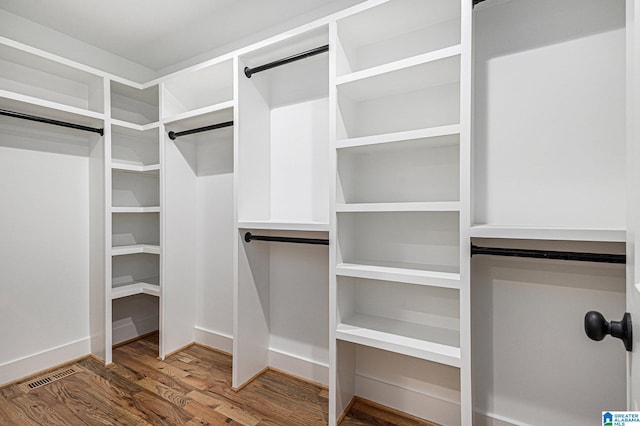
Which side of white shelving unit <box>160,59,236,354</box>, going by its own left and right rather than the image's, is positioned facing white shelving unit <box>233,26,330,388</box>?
left

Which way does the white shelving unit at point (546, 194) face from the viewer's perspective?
toward the camera

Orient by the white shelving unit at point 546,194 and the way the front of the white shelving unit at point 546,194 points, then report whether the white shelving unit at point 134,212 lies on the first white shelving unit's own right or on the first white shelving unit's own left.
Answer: on the first white shelving unit's own right

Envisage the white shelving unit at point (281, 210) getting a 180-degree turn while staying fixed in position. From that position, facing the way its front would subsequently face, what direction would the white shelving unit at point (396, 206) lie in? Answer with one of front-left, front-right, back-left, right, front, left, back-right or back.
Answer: right

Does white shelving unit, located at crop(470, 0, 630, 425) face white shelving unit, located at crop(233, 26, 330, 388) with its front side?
no

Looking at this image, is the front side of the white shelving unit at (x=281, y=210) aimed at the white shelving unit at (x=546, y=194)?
no

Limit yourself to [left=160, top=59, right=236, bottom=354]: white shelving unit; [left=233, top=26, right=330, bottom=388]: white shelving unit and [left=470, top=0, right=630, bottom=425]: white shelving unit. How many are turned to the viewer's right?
0

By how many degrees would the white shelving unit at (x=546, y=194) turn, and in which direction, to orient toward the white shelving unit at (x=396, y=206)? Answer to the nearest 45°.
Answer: approximately 90° to its right

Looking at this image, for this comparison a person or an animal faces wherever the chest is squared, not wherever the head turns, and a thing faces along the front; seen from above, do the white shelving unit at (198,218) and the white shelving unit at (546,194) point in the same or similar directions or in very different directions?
same or similar directions

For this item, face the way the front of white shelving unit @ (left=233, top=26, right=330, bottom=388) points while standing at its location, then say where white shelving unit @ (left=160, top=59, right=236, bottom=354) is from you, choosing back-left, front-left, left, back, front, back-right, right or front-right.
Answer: right

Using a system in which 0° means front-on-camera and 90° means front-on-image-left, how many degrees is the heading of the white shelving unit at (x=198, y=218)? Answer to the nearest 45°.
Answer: approximately 45°

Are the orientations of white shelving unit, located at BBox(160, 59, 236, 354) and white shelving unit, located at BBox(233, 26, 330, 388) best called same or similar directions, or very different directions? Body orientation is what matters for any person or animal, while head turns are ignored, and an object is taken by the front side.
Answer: same or similar directions

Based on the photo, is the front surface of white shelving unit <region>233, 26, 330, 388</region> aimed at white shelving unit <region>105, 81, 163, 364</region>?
no

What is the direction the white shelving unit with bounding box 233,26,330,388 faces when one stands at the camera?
facing the viewer and to the left of the viewer

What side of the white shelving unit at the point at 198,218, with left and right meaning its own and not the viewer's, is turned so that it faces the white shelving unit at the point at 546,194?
left

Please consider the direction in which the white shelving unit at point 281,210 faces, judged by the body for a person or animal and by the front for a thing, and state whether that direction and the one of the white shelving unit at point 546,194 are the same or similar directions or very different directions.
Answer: same or similar directions
